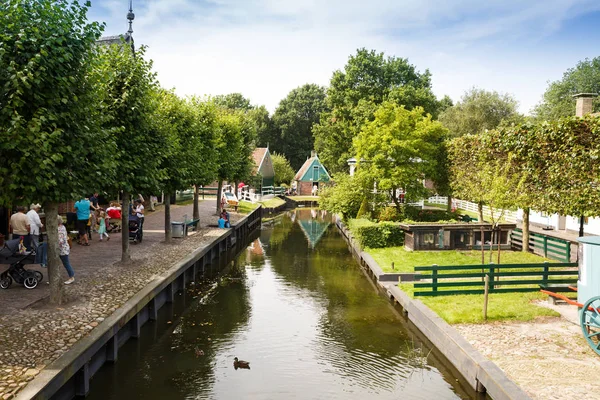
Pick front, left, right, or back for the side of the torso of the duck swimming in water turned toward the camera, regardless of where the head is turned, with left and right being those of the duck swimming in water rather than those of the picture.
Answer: left

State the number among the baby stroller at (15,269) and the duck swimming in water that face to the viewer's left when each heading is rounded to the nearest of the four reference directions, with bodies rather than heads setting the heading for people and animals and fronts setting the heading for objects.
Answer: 2

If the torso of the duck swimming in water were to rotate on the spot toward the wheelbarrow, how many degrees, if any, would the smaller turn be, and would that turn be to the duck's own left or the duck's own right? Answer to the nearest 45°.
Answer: approximately 180°

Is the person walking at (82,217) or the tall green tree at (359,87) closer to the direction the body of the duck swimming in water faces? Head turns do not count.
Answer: the person walking

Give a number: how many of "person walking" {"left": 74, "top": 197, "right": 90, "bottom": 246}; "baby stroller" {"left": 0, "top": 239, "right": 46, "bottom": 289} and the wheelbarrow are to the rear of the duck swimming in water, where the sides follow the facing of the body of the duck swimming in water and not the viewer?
1

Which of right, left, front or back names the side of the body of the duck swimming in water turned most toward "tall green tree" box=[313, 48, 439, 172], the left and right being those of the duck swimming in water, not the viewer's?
right

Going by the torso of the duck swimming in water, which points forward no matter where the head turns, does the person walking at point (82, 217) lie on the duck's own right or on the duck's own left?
on the duck's own right

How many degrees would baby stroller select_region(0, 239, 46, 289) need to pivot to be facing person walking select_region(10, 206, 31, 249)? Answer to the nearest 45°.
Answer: approximately 90° to its right

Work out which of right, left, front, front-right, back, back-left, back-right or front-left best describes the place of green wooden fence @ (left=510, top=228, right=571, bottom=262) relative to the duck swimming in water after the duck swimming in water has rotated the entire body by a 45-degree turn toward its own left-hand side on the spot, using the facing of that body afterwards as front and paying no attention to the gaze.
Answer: back

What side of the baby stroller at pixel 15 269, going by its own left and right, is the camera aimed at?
left

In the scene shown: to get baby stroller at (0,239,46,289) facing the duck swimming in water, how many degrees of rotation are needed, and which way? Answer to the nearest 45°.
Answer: approximately 135° to its left
